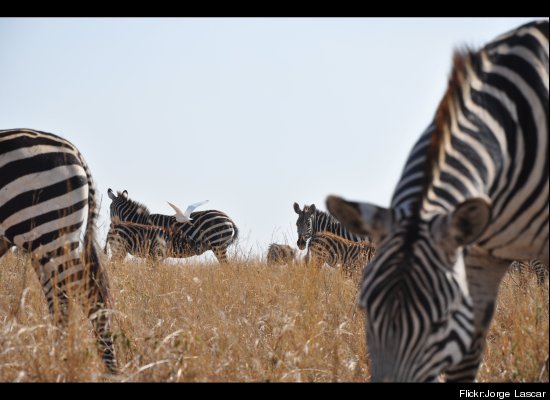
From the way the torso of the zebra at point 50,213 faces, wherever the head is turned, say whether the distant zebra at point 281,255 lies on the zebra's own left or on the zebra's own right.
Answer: on the zebra's own right

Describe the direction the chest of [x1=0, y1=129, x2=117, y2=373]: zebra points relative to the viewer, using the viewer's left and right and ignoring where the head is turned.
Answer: facing to the left of the viewer

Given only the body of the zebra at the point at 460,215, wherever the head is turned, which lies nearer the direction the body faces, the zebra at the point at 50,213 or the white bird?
the zebra

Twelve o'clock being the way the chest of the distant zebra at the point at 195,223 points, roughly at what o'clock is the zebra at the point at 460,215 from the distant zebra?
The zebra is roughly at 9 o'clock from the distant zebra.

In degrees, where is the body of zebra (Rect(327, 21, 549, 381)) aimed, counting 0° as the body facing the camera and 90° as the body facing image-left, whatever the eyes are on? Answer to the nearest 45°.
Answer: approximately 45°

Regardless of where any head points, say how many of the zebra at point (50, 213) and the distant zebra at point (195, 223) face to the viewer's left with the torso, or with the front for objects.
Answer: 2

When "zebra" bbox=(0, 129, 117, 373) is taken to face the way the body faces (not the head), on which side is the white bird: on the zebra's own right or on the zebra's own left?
on the zebra's own right

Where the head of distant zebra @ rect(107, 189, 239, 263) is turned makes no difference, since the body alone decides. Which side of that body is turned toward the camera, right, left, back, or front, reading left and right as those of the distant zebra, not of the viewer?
left

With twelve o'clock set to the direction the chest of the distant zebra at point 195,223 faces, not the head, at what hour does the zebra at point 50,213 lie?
The zebra is roughly at 9 o'clock from the distant zebra.
